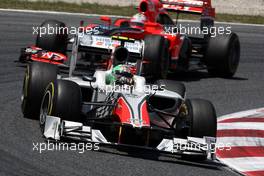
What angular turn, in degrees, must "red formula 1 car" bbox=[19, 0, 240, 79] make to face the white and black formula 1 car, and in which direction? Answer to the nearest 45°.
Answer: approximately 45° to its left

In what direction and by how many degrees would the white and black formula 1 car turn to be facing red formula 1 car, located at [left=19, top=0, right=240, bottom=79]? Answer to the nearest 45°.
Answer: approximately 180°

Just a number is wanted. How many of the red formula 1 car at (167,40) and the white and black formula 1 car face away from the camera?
0

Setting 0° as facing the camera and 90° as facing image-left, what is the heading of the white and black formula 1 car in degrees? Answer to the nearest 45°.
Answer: approximately 0°

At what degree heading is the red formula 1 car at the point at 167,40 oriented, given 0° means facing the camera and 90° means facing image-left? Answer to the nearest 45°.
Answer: approximately 45°
